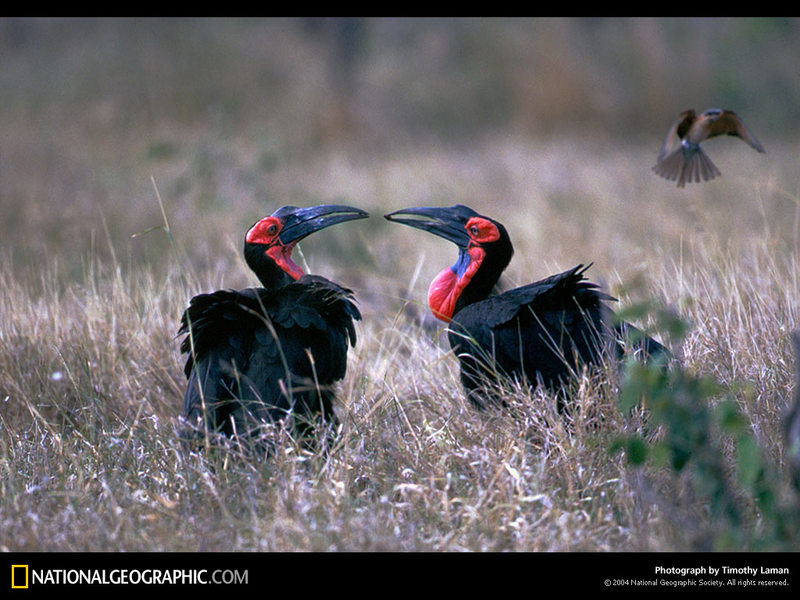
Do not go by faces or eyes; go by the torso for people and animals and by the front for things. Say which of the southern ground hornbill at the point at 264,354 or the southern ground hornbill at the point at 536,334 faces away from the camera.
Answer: the southern ground hornbill at the point at 264,354

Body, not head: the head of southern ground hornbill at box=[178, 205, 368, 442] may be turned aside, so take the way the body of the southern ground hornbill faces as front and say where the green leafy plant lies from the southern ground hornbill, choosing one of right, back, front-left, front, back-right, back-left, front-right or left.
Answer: back-right

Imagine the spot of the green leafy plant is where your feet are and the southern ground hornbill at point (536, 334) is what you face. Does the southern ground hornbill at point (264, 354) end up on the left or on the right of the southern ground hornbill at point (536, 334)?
left

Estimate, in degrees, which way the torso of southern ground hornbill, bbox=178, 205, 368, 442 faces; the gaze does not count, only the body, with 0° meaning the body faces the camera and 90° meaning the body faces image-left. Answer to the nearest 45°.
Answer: approximately 180°

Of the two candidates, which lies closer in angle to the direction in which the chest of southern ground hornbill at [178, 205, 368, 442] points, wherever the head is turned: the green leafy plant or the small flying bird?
the small flying bird

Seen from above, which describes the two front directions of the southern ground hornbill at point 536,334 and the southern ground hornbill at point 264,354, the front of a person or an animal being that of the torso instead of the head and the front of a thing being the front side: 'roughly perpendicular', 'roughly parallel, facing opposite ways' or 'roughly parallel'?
roughly perpendicular

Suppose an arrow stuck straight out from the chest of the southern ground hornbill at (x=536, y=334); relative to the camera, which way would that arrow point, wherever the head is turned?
to the viewer's left

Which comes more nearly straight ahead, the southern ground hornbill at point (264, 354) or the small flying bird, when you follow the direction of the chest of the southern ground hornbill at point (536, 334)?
the southern ground hornbill

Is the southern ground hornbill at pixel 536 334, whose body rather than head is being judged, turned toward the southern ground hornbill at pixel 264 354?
yes
